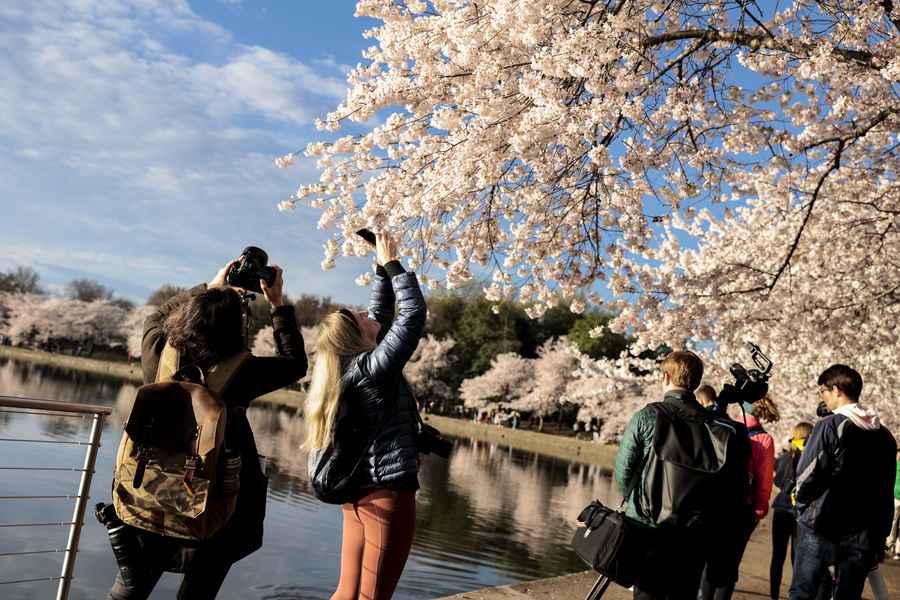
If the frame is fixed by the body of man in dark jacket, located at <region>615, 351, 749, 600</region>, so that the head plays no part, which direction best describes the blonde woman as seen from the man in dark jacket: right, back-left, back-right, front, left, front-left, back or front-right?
back-left

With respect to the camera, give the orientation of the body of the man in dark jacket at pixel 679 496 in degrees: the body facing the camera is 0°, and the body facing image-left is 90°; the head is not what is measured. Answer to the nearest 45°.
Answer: approximately 180°

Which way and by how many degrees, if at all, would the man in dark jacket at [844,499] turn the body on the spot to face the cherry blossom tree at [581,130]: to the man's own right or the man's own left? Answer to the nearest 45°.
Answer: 0° — they already face it

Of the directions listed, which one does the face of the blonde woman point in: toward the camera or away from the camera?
away from the camera

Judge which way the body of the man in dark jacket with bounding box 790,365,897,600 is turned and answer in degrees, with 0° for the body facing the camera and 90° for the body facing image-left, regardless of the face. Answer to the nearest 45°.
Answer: approximately 135°
